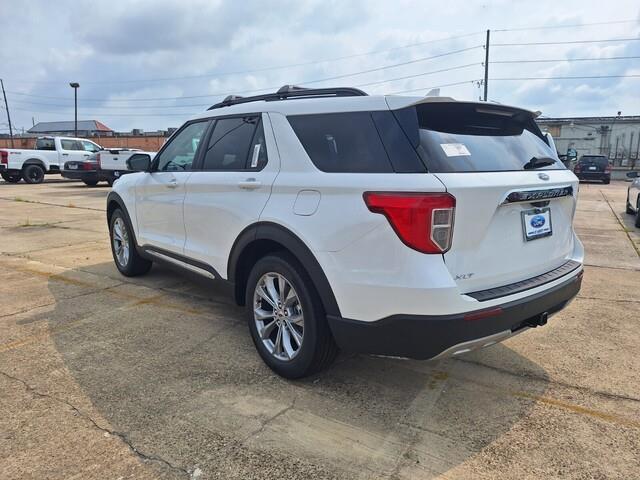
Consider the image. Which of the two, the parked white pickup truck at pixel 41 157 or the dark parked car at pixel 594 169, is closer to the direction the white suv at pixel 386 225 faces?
the parked white pickup truck

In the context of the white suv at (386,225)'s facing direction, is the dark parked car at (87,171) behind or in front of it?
in front

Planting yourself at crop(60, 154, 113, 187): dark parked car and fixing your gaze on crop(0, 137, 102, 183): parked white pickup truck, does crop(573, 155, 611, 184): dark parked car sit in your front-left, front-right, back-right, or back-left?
back-right

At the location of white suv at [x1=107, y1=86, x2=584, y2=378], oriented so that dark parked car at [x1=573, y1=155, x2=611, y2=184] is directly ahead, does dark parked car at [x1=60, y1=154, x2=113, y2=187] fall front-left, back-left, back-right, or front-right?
front-left

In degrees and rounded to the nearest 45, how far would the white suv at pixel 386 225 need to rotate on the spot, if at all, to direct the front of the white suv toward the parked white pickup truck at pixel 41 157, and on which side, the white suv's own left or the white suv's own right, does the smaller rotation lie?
0° — it already faces it

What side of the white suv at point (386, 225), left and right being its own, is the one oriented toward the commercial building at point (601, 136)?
right

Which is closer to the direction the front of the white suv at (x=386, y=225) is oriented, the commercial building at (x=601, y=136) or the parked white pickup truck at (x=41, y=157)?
the parked white pickup truck

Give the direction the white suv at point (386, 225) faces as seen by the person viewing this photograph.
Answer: facing away from the viewer and to the left of the viewer

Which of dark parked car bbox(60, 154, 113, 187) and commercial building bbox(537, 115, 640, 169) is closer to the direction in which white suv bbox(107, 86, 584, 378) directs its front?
the dark parked car

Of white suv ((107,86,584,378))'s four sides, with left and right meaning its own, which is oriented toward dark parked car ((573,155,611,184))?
right

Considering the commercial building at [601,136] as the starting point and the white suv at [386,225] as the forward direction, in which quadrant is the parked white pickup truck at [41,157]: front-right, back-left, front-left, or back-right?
front-right
